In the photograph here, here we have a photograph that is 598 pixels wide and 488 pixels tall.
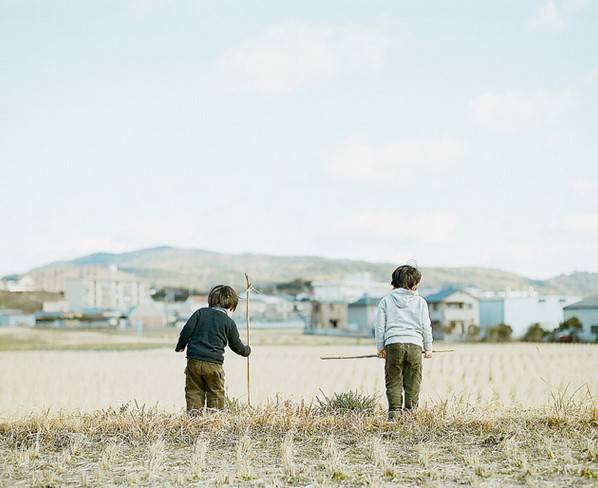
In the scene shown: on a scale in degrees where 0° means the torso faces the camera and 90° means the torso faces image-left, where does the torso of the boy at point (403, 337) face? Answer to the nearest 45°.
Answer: approximately 180°

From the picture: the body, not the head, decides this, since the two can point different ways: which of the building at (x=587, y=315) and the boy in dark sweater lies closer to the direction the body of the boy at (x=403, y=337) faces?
the building

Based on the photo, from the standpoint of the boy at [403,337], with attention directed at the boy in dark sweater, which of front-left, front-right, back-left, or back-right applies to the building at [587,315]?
back-right

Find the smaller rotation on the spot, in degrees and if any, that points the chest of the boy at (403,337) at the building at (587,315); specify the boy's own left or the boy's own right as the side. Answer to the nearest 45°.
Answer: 0° — they already face it

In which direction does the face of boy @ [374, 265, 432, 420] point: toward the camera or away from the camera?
away from the camera

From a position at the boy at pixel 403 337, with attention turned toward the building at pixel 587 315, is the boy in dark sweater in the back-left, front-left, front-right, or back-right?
back-left

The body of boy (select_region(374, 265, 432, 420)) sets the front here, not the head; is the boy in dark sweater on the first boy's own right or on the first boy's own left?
on the first boy's own left
